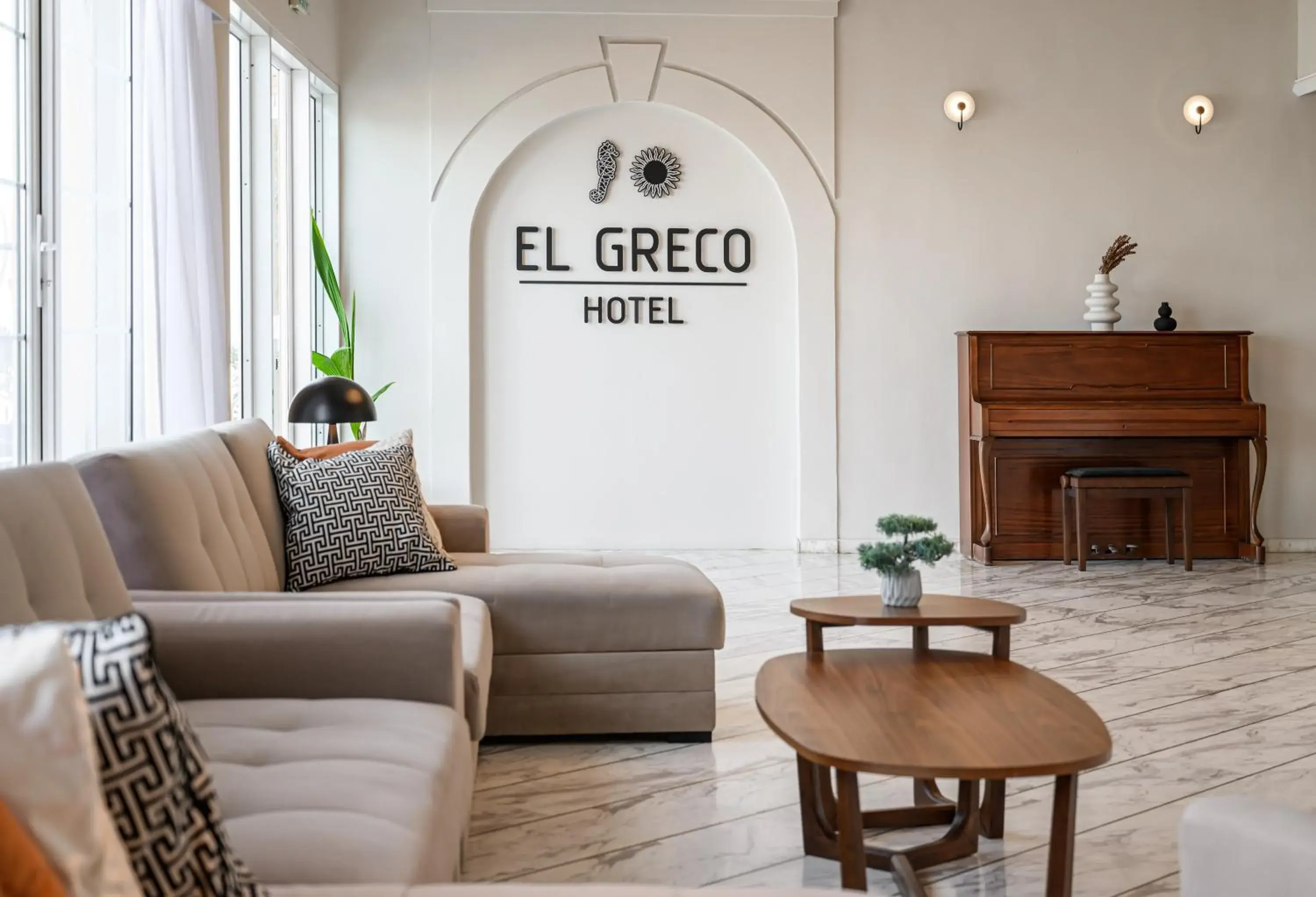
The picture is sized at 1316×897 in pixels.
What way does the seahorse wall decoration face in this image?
toward the camera

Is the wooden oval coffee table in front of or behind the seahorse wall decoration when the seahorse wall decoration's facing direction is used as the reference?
in front

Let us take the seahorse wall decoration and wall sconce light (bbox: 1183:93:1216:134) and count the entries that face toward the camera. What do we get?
2

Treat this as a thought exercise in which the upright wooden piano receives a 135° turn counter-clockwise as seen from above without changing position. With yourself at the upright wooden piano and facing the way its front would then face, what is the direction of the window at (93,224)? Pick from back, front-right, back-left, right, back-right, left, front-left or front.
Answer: back

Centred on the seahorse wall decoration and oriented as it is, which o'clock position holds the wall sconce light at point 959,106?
The wall sconce light is roughly at 9 o'clock from the seahorse wall decoration.

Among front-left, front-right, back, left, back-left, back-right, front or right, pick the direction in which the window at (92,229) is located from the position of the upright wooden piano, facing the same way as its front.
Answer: front-right

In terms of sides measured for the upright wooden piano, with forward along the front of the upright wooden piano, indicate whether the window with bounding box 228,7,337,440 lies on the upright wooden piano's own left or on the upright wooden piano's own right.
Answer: on the upright wooden piano's own right

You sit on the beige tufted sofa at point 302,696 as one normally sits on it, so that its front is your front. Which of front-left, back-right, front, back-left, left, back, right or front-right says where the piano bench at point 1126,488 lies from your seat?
front-left

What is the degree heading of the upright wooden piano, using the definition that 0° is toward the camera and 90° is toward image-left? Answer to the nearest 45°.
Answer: approximately 0°

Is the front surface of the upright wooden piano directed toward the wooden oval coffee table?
yes

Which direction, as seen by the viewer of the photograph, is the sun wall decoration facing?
facing the viewer
